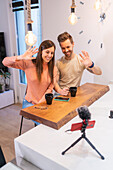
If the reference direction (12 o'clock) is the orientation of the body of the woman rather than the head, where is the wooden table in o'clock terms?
The wooden table is roughly at 11 o'clock from the woman.

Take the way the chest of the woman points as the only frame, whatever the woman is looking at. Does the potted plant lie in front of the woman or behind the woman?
behind

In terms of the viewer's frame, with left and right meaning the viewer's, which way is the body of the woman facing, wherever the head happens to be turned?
facing the viewer and to the right of the viewer

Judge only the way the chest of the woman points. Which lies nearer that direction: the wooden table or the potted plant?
the wooden table
